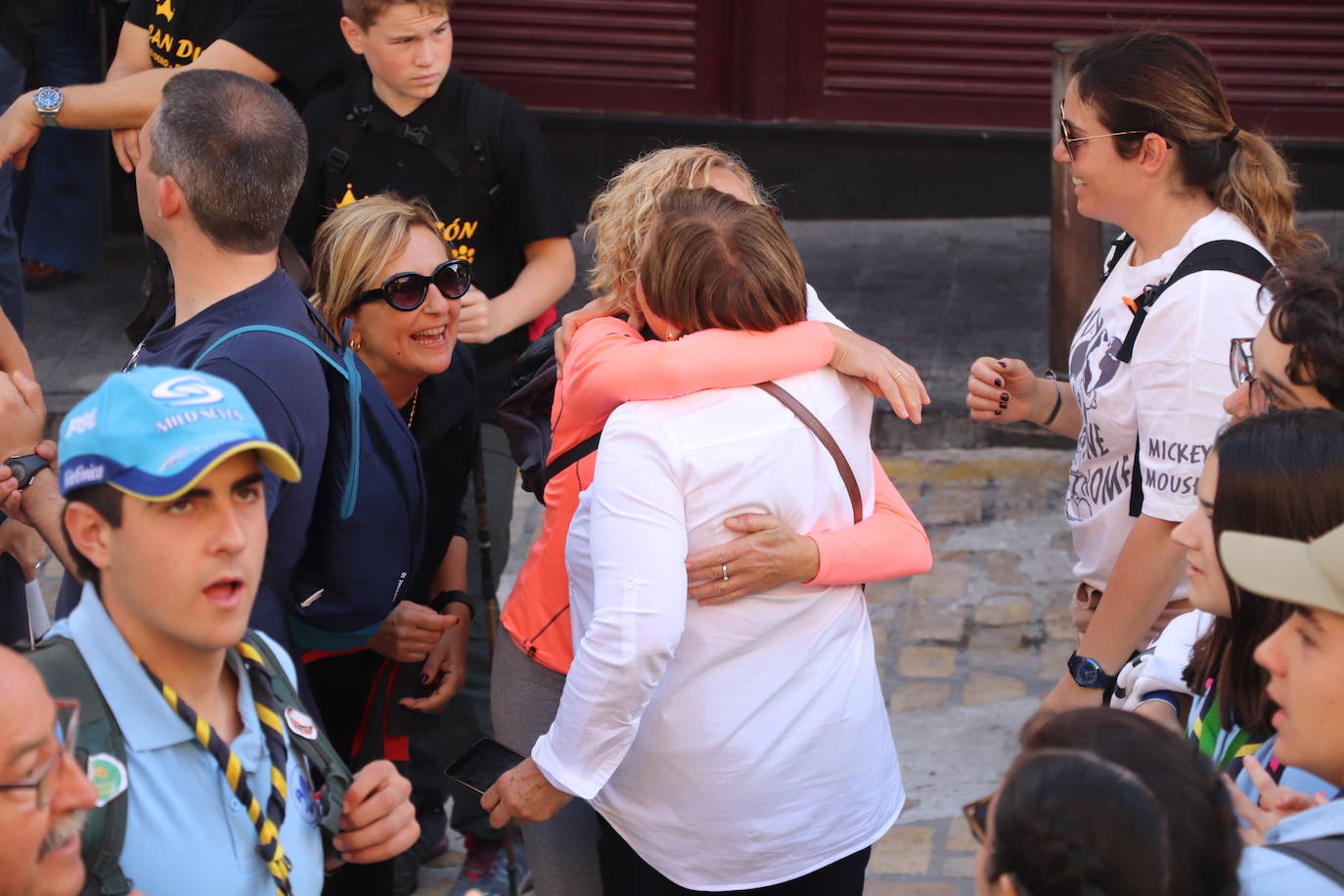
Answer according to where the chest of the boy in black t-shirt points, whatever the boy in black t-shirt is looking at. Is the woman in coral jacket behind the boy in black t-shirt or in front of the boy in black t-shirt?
in front

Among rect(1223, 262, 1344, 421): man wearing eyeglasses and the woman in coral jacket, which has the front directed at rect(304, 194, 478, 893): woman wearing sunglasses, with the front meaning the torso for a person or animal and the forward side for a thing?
the man wearing eyeglasses

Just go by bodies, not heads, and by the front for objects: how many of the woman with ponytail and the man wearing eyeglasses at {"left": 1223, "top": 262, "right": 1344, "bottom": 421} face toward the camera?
0

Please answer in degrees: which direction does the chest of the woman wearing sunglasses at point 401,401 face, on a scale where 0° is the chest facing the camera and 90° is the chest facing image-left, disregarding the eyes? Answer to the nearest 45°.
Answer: approximately 315°

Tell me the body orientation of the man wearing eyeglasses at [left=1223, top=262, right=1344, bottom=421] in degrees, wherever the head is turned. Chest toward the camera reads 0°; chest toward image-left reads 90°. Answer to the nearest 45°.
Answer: approximately 90°

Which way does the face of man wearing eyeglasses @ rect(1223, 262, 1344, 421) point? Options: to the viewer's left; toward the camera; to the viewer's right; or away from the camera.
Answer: to the viewer's left

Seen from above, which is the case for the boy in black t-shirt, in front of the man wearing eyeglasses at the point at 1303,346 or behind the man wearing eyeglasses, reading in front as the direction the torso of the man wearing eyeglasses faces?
in front

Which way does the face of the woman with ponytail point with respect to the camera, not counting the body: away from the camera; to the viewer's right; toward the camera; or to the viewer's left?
to the viewer's left

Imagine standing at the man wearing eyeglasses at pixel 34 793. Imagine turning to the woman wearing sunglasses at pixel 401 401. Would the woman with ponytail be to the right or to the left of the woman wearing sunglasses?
right

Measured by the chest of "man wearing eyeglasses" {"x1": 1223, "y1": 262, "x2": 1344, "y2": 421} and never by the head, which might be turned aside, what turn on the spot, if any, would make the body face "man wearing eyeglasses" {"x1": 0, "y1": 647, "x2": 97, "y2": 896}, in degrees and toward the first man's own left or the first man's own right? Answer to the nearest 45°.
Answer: approximately 45° to the first man's own left

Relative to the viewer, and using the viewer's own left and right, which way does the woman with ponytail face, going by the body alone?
facing to the left of the viewer

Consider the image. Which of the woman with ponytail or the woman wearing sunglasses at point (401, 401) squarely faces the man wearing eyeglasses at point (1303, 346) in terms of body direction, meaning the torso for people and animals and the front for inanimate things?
the woman wearing sunglasses

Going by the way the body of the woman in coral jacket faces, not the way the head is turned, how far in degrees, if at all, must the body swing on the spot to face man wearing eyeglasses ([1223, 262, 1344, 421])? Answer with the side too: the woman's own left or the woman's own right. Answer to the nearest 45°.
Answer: approximately 45° to the woman's own left
